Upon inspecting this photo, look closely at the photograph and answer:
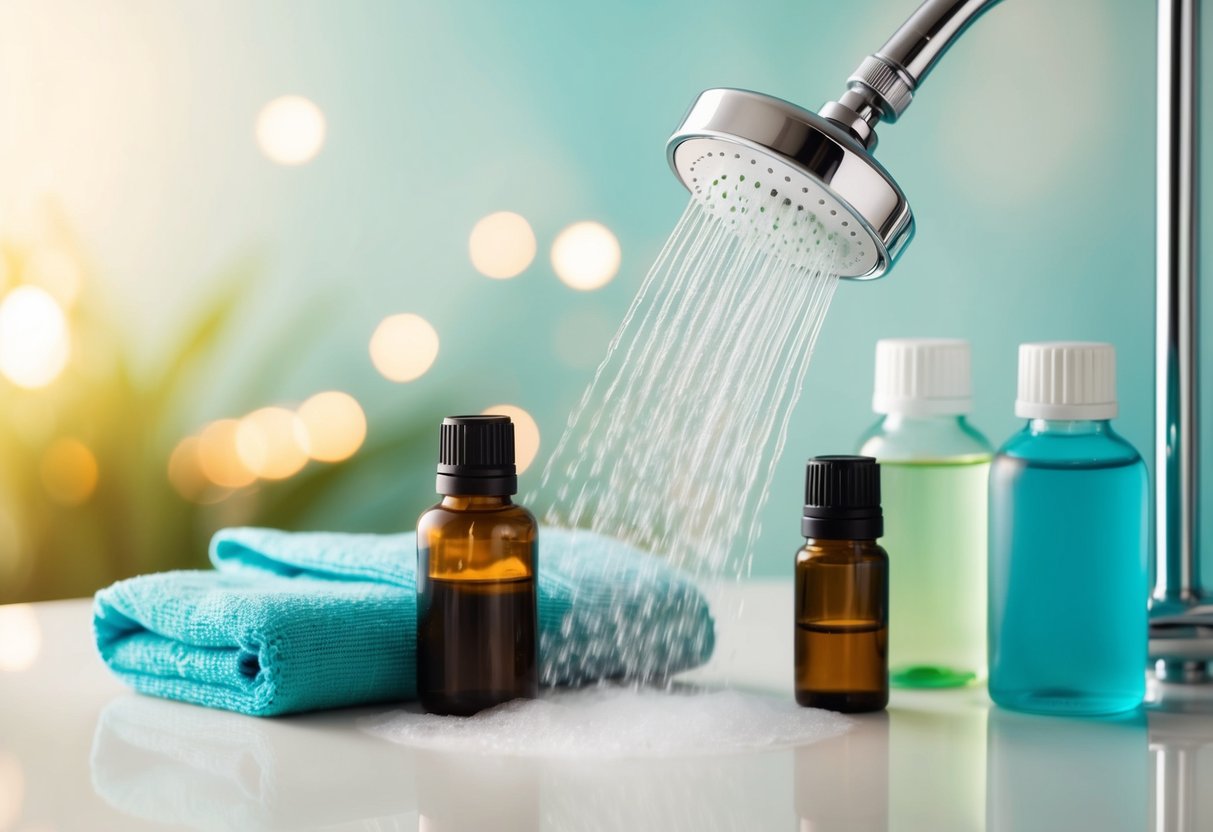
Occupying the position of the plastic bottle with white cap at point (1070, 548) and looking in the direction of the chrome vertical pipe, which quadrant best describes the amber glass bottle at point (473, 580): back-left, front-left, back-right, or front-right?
back-left

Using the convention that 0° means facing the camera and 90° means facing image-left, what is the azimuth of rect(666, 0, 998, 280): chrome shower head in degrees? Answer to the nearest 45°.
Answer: approximately 45°
